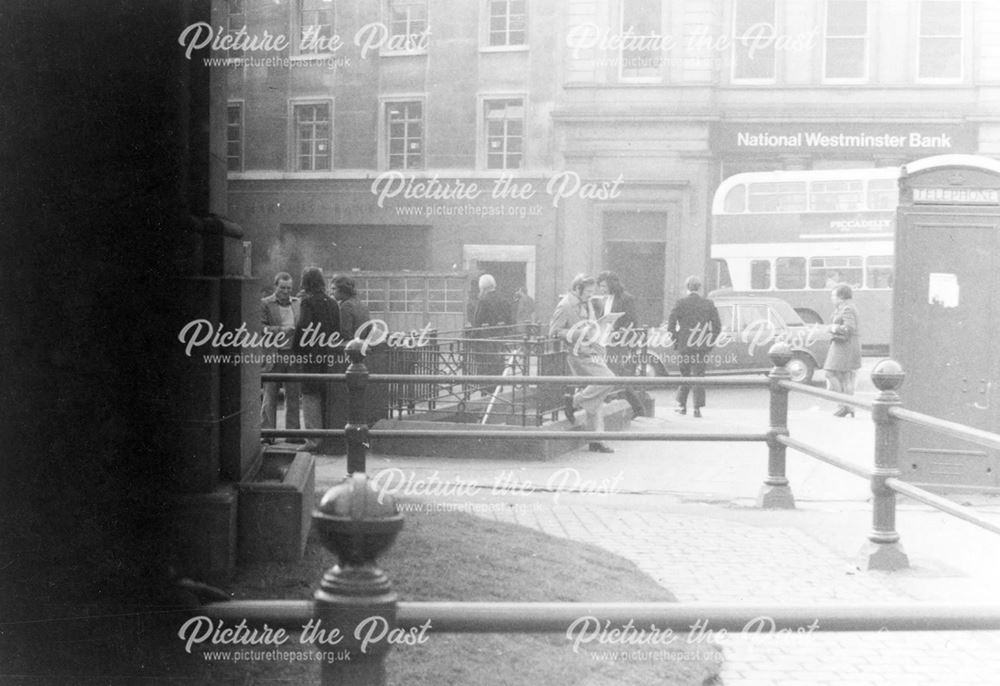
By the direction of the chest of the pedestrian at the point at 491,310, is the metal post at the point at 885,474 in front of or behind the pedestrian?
behind

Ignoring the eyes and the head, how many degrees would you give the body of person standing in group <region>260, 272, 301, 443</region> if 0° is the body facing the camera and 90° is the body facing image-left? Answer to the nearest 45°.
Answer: approximately 315°

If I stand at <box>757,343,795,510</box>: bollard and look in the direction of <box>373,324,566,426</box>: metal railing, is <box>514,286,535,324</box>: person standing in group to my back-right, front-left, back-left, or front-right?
front-right

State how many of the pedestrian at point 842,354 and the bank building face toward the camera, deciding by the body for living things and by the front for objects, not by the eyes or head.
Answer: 1

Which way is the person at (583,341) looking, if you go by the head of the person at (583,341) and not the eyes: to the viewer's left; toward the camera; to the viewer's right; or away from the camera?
to the viewer's right

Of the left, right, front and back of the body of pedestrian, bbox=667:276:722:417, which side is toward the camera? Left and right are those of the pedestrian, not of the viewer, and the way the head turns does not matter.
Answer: back

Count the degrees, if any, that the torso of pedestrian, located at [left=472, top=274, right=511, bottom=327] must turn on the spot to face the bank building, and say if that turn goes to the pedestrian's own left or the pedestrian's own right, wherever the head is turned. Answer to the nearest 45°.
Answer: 0° — they already face it

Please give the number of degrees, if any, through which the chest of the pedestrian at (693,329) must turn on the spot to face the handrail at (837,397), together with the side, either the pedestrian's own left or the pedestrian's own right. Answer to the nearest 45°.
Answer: approximately 180°

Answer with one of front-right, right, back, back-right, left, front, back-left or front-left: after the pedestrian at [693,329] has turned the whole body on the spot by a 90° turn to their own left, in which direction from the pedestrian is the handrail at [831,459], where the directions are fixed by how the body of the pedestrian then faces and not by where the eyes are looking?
left

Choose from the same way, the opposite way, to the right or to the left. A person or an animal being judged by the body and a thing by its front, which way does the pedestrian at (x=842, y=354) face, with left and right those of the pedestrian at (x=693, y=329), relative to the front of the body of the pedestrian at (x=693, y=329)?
to the left

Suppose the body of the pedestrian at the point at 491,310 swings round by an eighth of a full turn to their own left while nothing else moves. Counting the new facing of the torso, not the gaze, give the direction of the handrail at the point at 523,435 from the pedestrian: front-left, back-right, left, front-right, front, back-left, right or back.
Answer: back-left

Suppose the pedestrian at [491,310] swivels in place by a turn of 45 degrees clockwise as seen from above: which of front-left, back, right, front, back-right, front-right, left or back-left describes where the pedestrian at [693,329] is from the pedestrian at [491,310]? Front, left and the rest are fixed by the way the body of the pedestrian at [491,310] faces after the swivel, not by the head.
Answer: front

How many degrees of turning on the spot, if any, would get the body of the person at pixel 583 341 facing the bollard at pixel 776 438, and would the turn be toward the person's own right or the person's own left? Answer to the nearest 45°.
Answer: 0° — they already face it

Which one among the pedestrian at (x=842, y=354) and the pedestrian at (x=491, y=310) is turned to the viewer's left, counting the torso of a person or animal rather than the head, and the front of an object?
the pedestrian at (x=842, y=354)

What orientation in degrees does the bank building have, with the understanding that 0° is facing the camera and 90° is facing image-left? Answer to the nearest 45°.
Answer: approximately 0°

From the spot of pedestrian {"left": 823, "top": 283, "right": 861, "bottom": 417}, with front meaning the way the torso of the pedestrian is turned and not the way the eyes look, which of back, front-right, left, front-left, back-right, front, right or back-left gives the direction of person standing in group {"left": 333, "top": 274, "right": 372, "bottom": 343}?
front-left

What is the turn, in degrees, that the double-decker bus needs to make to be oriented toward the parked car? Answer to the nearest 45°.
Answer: approximately 90° to its left

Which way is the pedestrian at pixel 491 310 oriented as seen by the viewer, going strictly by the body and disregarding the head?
away from the camera
